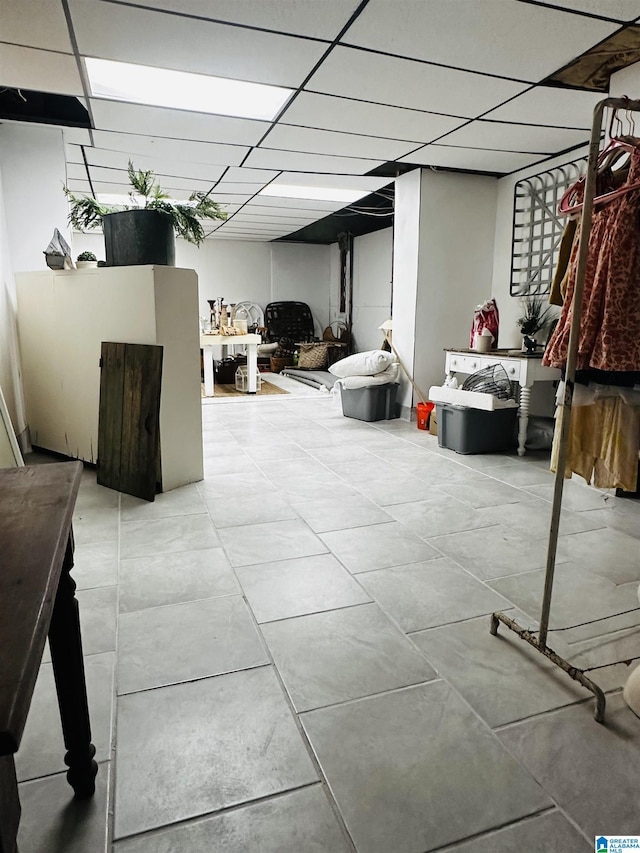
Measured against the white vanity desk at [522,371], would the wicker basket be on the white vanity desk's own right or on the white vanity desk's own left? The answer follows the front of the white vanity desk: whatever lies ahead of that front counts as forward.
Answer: on the white vanity desk's own right

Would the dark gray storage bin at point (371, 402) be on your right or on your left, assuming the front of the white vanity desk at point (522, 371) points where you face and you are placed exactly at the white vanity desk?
on your right

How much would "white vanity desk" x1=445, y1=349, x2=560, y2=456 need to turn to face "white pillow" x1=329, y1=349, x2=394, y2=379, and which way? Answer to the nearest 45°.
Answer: approximately 90° to its right

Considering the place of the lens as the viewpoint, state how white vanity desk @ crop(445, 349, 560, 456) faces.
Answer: facing the viewer and to the left of the viewer

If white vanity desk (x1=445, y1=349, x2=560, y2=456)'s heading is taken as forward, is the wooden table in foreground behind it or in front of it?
in front

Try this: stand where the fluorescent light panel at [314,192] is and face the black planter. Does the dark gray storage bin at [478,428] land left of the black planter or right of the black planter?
left
